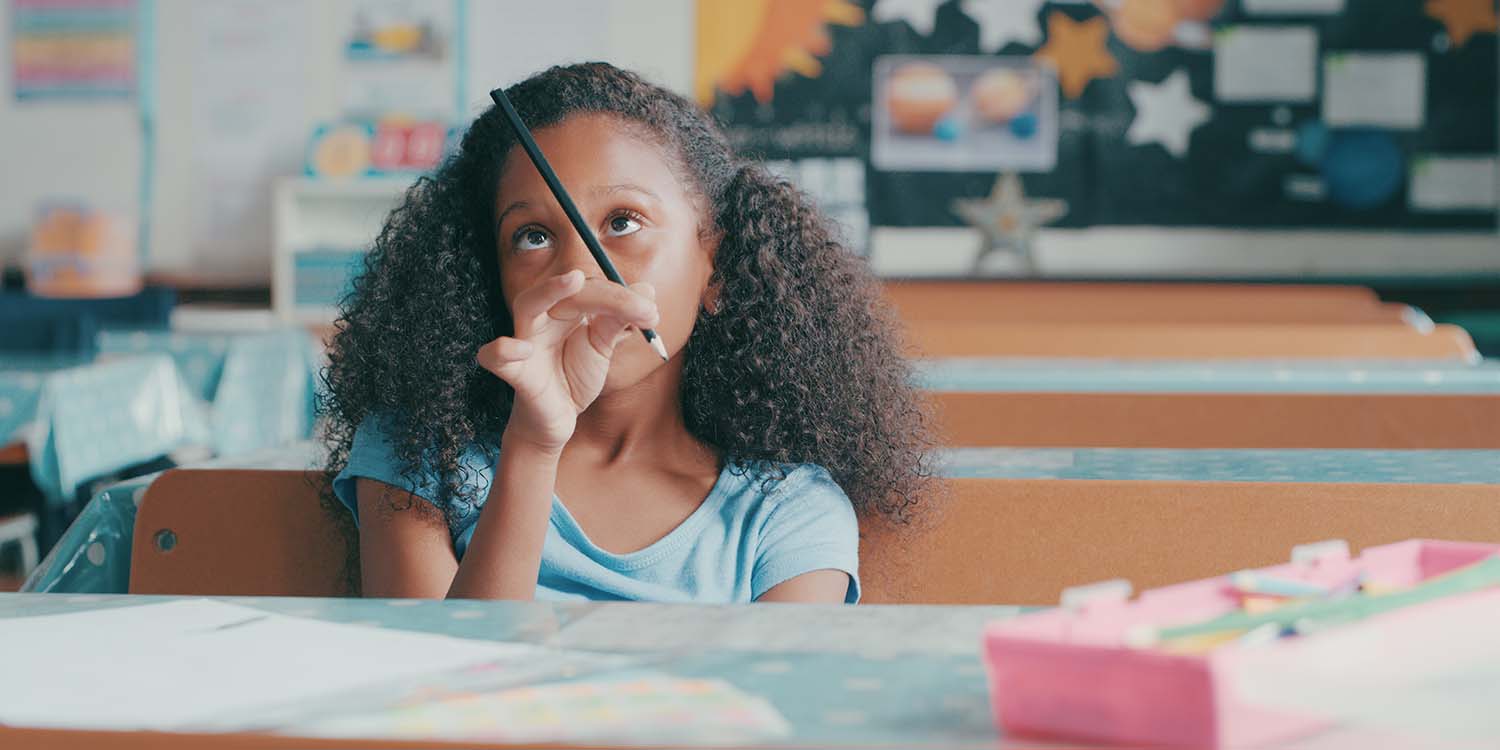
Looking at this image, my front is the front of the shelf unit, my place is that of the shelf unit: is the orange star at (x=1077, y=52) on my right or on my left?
on my left

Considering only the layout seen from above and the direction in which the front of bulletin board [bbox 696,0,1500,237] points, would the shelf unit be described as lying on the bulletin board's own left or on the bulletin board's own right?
on the bulletin board's own right

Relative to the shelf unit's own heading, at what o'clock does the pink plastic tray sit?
The pink plastic tray is roughly at 12 o'clock from the shelf unit.

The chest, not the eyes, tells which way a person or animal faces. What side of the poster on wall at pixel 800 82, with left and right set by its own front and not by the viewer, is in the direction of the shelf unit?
right

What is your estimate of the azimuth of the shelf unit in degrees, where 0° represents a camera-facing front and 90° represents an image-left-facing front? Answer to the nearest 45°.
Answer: approximately 0°

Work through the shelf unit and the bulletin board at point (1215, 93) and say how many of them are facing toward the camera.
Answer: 2
